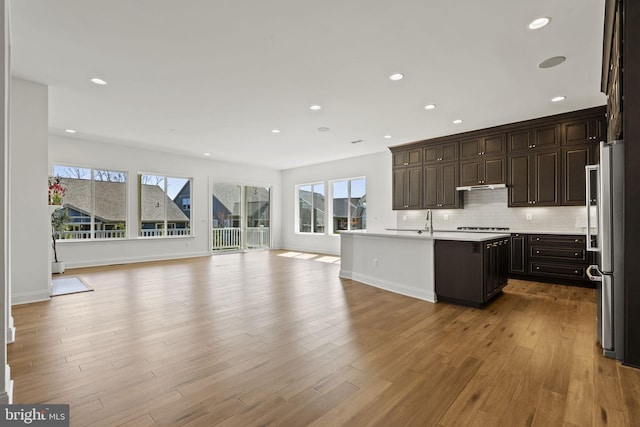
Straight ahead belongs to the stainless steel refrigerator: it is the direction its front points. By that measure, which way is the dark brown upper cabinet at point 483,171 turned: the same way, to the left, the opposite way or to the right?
to the left

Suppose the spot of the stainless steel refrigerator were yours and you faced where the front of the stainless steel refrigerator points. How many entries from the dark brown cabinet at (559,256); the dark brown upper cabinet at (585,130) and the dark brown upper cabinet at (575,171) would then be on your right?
3

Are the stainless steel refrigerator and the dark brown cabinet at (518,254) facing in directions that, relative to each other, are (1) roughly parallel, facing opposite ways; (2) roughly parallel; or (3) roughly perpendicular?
roughly perpendicular

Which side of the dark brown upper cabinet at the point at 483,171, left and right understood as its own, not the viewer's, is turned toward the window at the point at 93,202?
right

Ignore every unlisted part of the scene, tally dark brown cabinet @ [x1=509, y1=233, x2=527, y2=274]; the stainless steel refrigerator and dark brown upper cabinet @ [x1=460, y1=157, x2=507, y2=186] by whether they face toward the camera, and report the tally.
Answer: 2

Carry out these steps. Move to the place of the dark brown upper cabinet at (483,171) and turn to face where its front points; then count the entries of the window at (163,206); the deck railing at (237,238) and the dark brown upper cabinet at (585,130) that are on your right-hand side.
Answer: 2

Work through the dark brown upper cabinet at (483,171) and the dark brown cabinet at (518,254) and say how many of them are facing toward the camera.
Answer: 2

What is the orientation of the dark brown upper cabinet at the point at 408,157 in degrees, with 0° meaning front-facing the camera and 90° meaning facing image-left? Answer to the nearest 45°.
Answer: approximately 45°

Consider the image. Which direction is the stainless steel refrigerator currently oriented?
to the viewer's left

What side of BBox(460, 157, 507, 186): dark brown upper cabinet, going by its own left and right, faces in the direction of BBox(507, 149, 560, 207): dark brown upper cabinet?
left

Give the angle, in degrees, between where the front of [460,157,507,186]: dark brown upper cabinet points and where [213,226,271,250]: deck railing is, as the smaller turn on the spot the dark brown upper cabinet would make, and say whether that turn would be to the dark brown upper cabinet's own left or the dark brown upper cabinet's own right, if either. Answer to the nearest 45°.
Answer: approximately 90° to the dark brown upper cabinet's own right

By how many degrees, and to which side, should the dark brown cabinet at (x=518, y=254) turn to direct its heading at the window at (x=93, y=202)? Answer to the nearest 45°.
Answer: approximately 90° to its right
